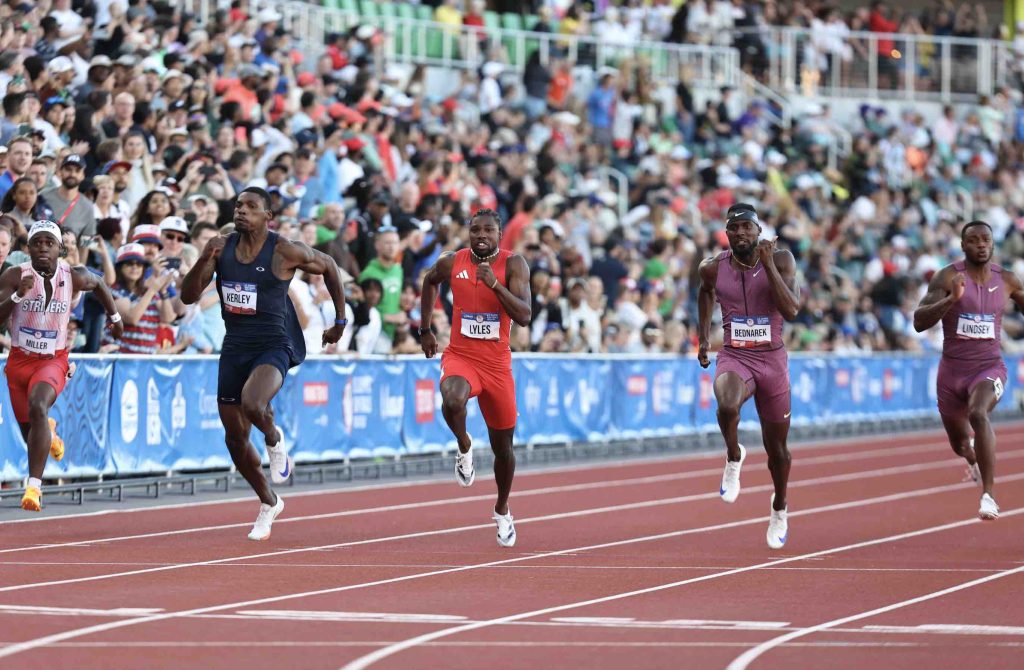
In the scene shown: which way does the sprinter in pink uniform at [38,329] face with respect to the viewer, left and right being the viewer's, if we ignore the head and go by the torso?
facing the viewer

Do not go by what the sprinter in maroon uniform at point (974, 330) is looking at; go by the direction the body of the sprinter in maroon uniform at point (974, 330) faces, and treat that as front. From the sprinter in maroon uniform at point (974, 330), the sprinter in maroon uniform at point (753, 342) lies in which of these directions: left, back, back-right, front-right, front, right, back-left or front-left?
front-right

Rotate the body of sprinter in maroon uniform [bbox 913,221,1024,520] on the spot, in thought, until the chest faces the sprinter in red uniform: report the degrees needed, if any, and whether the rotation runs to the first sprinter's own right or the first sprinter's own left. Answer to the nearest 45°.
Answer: approximately 45° to the first sprinter's own right

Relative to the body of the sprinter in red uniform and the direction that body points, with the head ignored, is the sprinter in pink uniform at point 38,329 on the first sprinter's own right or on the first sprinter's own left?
on the first sprinter's own right

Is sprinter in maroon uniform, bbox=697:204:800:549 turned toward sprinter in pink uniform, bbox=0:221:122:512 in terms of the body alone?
no

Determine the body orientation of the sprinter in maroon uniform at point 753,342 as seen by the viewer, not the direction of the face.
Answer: toward the camera

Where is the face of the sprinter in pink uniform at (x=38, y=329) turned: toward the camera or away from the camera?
toward the camera

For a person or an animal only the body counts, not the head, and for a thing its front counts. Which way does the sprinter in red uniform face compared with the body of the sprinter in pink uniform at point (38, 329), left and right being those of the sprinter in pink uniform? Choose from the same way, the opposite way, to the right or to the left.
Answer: the same way

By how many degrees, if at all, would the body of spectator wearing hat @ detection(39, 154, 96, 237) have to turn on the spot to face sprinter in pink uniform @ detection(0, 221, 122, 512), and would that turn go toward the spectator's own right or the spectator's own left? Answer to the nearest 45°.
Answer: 0° — they already face them

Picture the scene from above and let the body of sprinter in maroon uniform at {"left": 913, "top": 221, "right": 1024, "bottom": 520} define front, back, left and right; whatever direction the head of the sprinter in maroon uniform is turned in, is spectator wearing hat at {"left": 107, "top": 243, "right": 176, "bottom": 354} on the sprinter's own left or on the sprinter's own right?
on the sprinter's own right

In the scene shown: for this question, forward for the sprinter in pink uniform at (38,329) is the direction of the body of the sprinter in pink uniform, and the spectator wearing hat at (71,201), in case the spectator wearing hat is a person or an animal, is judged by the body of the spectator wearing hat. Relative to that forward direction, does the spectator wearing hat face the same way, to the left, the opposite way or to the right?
the same way

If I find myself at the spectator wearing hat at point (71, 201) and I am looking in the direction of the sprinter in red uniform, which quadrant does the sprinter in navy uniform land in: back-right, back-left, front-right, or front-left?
front-right

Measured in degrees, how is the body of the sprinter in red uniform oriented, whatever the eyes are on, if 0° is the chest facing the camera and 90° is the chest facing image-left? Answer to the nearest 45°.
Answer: approximately 0°

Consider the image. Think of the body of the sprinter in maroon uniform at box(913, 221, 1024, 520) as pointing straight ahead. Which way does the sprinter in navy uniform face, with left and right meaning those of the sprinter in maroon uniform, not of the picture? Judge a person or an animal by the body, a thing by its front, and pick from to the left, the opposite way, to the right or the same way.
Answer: the same way

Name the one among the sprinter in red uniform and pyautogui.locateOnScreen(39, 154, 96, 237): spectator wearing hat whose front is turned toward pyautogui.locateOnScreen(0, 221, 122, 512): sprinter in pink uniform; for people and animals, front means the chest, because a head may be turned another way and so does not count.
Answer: the spectator wearing hat

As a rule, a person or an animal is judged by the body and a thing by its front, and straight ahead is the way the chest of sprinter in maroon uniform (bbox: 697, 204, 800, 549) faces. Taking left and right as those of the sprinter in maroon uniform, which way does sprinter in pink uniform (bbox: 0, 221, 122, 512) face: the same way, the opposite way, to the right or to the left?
the same way

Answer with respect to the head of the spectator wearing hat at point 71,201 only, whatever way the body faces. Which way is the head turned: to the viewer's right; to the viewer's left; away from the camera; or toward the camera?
toward the camera

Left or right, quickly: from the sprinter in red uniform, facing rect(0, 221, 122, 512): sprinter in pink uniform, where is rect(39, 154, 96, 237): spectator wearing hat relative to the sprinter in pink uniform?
right

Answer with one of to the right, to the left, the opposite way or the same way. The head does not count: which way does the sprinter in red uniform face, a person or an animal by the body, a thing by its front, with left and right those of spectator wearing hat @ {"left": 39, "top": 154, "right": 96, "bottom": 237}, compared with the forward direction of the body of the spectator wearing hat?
the same way
